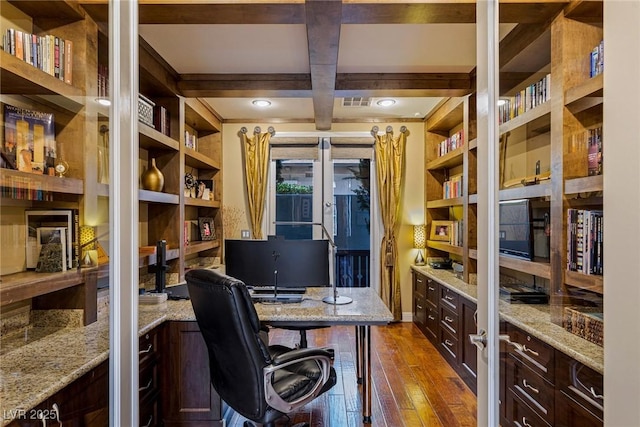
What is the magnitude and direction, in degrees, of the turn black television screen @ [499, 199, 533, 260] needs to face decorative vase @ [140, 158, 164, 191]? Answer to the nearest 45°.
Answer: approximately 45° to its right

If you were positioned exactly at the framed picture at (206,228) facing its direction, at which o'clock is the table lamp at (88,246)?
The table lamp is roughly at 2 o'clock from the framed picture.

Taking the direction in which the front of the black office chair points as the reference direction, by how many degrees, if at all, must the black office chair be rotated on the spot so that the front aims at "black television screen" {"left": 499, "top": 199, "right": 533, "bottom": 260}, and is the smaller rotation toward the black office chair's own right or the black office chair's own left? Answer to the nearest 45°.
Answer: approximately 45° to the black office chair's own right

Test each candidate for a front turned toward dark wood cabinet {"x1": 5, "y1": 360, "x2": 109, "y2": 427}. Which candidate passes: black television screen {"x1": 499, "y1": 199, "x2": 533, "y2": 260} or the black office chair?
the black television screen

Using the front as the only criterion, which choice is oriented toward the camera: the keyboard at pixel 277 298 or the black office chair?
the keyboard

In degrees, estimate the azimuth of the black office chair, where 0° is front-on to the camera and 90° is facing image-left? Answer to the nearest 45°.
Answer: approximately 225°

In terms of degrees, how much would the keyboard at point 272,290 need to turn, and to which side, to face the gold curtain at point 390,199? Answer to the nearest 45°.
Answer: approximately 135° to its left

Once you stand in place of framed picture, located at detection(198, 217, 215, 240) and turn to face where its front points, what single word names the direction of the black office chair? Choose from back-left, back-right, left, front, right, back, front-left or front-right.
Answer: front-right

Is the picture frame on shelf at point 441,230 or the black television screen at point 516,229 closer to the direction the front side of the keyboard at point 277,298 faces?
the black television screen

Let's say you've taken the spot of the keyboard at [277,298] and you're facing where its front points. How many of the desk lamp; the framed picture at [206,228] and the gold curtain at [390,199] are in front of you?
0

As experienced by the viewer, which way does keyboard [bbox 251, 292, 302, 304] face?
facing the viewer

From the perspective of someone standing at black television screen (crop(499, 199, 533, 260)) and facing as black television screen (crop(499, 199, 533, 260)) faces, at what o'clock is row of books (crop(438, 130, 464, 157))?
The row of books is roughly at 4 o'clock from the black television screen.

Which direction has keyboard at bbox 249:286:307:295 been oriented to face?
toward the camera

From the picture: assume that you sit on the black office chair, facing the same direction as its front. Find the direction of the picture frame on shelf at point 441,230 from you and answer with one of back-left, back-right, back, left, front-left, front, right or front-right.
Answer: front

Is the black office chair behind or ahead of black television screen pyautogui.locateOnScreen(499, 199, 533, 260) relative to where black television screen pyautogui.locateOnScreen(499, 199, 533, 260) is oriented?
ahead
